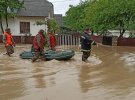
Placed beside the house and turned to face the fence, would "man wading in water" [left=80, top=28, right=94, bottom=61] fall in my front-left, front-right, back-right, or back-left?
front-right

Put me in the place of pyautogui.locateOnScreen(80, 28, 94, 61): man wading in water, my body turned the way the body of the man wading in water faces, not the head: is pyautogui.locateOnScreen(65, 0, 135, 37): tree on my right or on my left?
on my left
